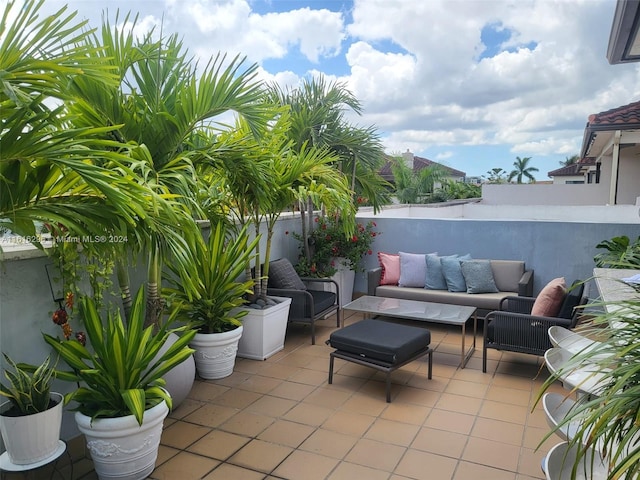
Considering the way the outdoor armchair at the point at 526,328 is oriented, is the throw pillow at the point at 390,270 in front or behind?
in front

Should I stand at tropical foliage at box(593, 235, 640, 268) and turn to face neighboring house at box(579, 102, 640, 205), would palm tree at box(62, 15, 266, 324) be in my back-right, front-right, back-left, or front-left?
back-left

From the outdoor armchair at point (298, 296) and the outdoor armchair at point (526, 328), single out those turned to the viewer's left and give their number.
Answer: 1

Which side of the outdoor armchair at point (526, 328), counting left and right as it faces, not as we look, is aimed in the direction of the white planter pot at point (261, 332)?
front

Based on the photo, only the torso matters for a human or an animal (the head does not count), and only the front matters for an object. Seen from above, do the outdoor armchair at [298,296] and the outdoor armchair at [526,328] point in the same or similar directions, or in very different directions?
very different directions

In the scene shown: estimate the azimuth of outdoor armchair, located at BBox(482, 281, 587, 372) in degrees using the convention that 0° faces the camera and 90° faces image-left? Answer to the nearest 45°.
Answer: approximately 90°

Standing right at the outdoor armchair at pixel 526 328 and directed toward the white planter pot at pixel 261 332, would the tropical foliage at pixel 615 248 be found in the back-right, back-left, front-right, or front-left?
back-right

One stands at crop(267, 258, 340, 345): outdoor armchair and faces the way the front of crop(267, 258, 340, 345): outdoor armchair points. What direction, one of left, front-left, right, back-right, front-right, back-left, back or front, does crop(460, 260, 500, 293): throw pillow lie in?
front-left

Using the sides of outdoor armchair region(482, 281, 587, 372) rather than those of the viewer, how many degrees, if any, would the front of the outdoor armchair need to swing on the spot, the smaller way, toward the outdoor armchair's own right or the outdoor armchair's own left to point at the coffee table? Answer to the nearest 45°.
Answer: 0° — it already faces it

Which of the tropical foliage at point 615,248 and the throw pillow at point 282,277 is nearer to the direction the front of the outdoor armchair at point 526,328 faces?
the throw pillow

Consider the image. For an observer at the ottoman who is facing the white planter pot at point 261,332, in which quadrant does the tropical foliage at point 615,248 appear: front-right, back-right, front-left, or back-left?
back-right

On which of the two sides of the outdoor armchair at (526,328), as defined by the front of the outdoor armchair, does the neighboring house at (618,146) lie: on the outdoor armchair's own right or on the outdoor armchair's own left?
on the outdoor armchair's own right

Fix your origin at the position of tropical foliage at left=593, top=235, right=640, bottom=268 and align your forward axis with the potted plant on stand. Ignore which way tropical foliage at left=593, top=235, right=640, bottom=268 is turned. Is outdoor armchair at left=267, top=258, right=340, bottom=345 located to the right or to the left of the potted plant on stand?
right
